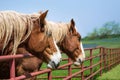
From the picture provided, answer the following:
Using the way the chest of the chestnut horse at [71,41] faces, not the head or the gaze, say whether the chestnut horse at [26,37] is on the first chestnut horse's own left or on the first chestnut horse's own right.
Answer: on the first chestnut horse's own right

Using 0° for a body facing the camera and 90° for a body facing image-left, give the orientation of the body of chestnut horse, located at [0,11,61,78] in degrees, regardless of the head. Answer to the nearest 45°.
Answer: approximately 270°

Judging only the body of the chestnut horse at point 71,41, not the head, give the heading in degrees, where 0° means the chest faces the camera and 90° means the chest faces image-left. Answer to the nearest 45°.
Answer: approximately 270°

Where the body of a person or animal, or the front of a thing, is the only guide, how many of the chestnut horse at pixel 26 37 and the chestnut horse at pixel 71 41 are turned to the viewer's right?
2

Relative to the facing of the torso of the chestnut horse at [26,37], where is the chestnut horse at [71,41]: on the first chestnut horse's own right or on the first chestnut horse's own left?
on the first chestnut horse's own left
